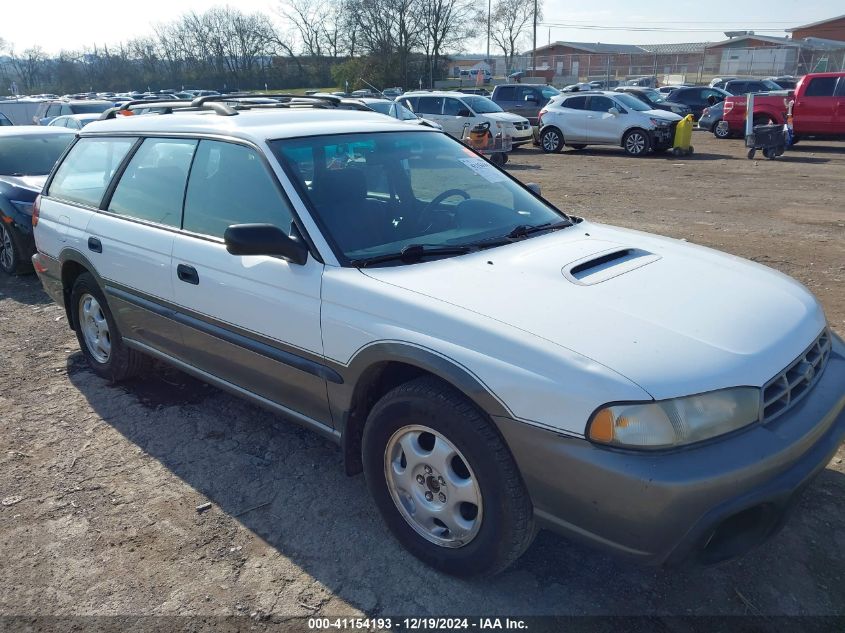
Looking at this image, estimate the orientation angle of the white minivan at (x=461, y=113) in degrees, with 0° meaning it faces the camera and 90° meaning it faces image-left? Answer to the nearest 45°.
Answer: approximately 315°

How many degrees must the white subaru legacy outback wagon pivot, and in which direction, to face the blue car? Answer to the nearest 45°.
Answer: approximately 180°

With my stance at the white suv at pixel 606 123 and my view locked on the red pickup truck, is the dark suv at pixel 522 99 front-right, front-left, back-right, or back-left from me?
back-left

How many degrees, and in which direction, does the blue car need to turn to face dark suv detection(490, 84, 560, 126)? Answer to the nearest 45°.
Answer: approximately 90° to its left

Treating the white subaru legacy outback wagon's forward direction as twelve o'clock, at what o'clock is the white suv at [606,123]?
The white suv is roughly at 8 o'clock from the white subaru legacy outback wagon.

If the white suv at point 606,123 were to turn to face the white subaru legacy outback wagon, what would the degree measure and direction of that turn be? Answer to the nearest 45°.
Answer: approximately 45° to its right

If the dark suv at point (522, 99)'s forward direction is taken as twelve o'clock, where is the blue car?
The blue car is roughly at 2 o'clock from the dark suv.

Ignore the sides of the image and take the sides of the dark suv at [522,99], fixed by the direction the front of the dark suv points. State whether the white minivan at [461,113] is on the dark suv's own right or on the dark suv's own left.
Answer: on the dark suv's own right

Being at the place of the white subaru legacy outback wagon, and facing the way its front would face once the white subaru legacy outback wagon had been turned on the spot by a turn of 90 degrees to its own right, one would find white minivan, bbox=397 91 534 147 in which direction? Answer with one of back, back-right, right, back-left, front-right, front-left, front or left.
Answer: back-right
